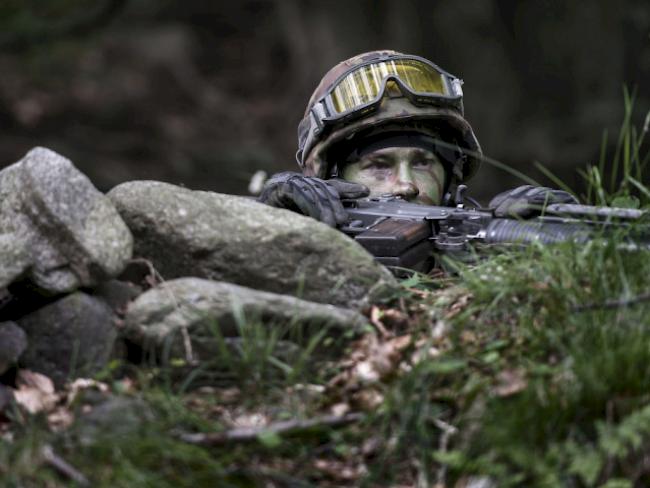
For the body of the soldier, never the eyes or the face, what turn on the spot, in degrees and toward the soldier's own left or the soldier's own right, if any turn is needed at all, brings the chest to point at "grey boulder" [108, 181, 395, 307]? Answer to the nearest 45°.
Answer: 0° — they already face it

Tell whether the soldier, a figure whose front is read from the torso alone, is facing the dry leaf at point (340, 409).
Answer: yes

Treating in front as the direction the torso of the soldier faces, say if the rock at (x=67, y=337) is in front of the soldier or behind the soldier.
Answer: in front

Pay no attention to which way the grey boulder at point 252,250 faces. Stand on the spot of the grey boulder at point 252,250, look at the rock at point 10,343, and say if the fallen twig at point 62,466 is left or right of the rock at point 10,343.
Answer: left

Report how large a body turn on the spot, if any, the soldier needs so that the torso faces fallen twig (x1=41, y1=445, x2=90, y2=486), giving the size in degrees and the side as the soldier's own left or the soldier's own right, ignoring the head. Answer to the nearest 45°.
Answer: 0° — they already face it

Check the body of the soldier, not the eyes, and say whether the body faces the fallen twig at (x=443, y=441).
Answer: yes

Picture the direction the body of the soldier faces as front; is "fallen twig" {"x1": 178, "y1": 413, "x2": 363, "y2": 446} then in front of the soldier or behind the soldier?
in front

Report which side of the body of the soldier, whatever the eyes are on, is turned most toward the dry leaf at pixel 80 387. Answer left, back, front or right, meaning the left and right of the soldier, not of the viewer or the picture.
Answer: front

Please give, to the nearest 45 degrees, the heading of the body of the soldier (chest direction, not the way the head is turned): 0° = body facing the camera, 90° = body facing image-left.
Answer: approximately 0°

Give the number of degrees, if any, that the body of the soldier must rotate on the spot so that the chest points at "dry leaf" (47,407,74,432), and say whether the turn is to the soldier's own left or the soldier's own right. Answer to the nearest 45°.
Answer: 0° — they already face it

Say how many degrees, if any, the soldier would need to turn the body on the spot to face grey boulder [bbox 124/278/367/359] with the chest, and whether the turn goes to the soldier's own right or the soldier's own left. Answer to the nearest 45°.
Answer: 0° — they already face it
